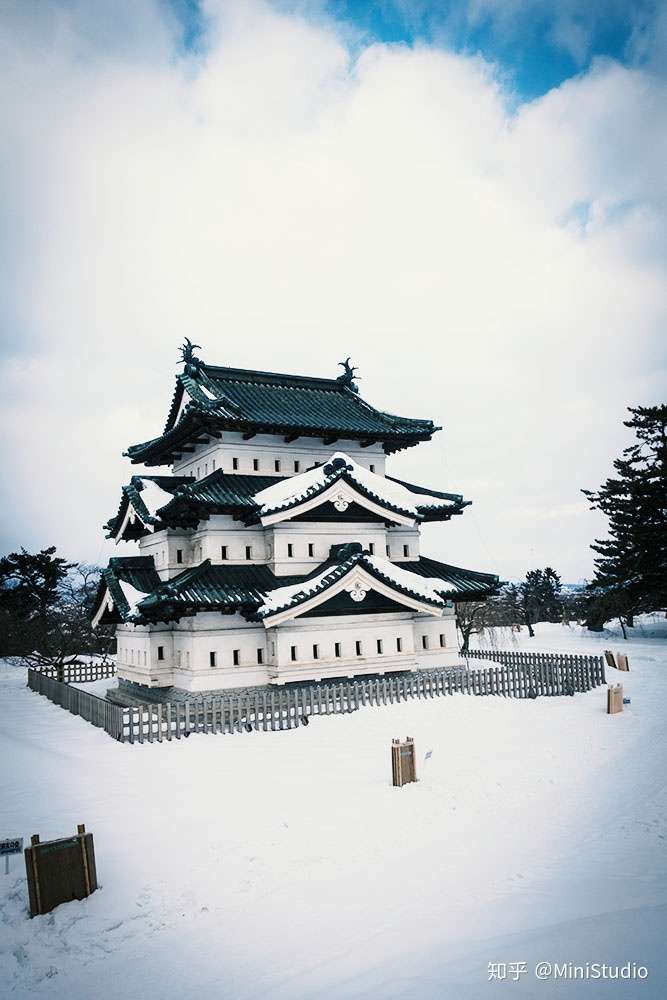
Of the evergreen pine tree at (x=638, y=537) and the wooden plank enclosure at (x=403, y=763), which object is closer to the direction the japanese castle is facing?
the wooden plank enclosure

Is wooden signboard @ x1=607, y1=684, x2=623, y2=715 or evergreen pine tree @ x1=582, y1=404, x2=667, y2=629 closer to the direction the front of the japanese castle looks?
the wooden signboard

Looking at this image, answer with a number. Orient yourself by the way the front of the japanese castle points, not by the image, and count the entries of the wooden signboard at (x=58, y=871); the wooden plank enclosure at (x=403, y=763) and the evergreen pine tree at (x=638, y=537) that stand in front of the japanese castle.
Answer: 2

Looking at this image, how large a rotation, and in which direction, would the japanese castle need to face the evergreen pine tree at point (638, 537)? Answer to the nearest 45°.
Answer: approximately 135° to its left

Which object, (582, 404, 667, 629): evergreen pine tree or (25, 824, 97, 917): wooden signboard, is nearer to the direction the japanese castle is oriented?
the wooden signboard

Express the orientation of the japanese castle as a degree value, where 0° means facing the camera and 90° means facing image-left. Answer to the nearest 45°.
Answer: approximately 0°

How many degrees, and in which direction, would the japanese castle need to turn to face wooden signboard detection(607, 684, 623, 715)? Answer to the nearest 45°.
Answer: approximately 45° to its left

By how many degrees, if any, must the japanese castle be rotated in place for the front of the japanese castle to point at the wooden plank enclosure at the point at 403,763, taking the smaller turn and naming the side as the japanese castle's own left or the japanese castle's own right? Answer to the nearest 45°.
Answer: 0° — it already faces it
